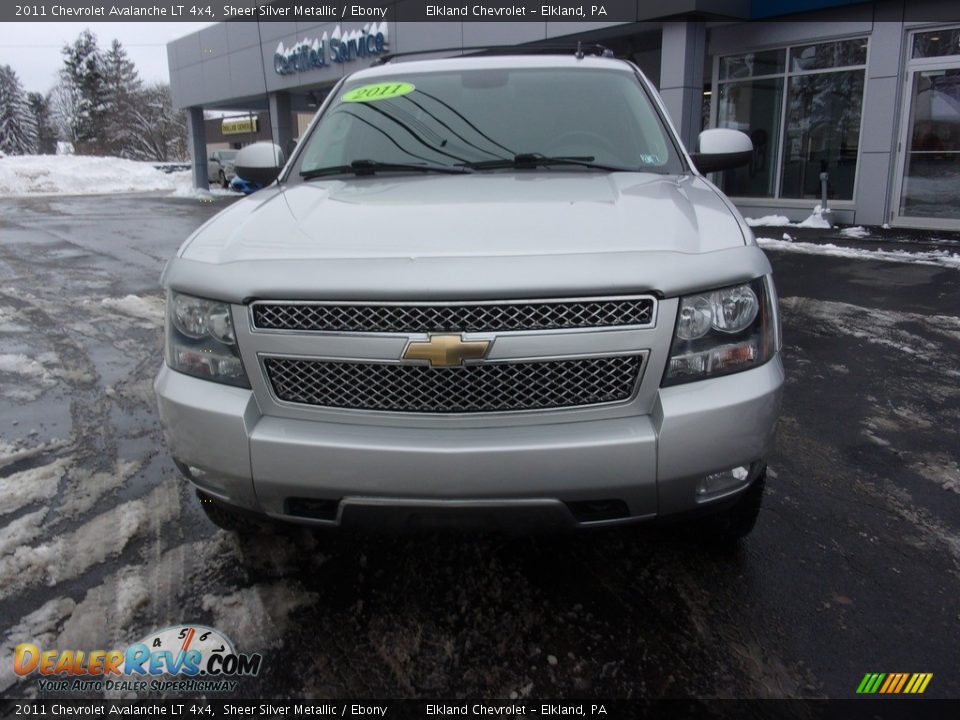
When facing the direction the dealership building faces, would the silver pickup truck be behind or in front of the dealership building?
in front

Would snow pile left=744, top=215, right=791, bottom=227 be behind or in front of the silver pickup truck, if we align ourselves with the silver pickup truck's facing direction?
behind

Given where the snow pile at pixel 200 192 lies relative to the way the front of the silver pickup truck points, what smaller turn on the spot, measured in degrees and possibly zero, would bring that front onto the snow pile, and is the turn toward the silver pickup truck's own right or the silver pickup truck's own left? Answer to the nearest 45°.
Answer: approximately 180°

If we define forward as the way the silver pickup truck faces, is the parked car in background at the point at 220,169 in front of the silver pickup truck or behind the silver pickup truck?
behind

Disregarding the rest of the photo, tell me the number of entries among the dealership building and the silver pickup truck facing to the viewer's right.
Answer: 0

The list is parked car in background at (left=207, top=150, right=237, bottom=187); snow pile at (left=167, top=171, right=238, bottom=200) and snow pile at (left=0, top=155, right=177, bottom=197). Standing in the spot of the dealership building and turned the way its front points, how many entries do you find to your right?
3

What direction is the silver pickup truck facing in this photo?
toward the camera

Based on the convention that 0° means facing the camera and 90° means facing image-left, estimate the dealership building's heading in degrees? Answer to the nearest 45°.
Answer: approximately 45°

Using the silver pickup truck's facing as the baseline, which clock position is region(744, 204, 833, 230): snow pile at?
The snow pile is roughly at 7 o'clock from the silver pickup truck.

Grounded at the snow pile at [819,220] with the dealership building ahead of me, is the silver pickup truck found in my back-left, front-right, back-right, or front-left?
back-left

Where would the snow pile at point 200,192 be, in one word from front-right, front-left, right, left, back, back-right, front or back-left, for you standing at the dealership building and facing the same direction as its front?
right

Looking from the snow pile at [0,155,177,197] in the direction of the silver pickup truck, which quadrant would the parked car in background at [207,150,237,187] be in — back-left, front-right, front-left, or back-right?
back-left

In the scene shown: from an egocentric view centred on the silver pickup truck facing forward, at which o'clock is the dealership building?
The dealership building is roughly at 7 o'clock from the silver pickup truck.
